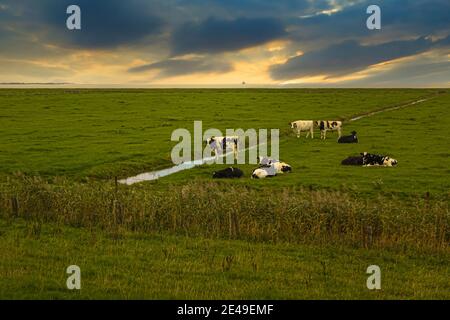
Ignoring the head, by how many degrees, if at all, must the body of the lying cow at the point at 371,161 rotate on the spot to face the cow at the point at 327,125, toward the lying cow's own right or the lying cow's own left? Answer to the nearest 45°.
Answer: approximately 90° to the lying cow's own left

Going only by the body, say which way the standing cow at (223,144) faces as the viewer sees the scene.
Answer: to the viewer's left

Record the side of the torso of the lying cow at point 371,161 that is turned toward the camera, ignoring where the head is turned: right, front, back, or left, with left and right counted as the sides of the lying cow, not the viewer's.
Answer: right

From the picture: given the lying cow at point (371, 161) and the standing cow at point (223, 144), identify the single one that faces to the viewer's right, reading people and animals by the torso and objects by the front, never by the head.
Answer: the lying cow

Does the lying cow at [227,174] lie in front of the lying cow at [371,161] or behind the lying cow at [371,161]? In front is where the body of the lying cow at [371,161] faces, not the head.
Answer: behind
